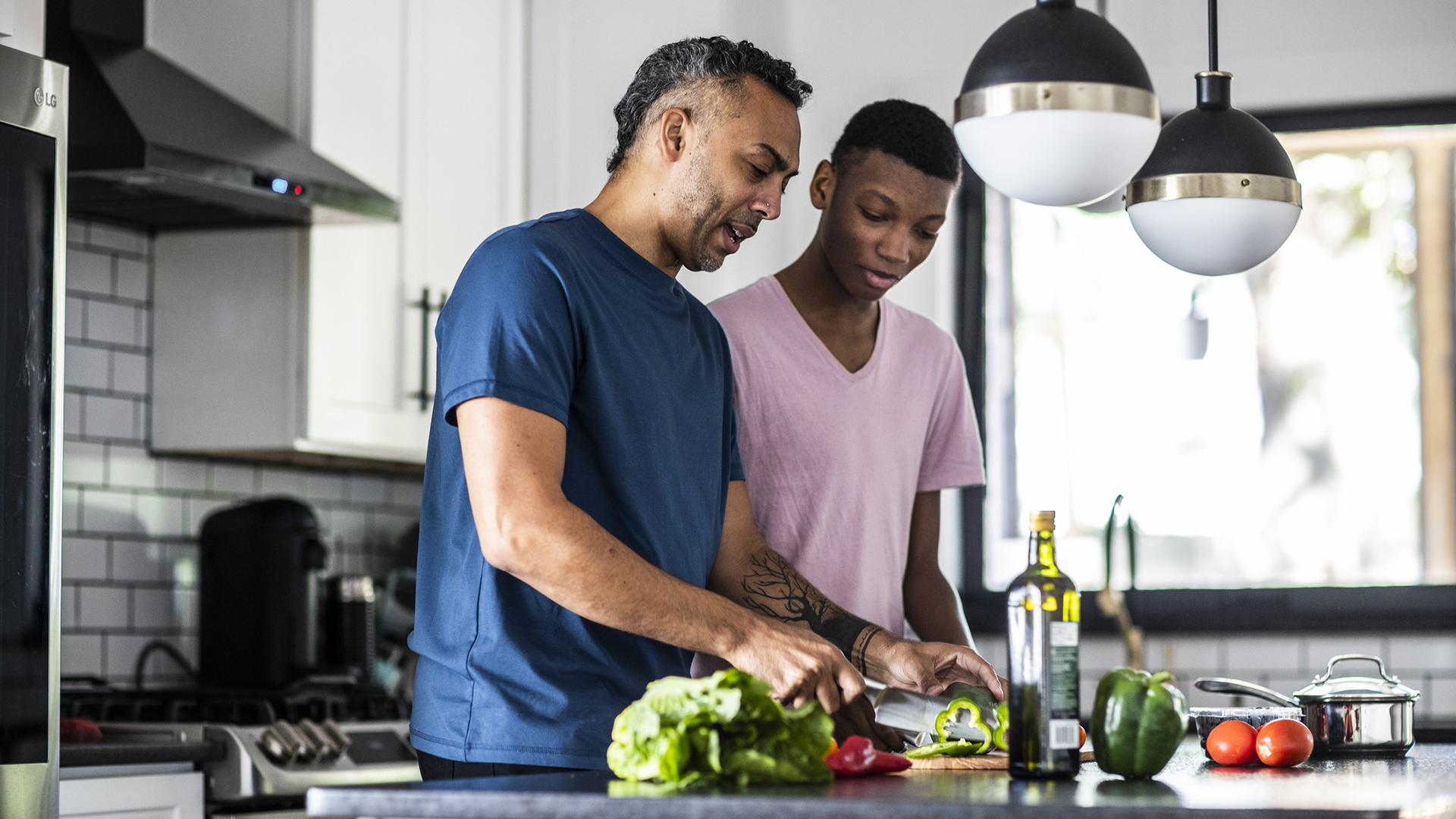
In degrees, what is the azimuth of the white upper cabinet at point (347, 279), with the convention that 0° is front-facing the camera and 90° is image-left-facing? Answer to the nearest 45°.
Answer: approximately 315°

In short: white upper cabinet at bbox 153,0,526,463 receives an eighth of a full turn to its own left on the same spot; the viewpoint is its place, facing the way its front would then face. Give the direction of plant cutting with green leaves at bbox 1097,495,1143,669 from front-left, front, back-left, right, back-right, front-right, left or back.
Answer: front

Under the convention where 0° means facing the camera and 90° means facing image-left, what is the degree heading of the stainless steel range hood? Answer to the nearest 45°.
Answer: approximately 315°

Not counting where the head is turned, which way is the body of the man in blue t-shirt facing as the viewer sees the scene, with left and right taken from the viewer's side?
facing the viewer and to the right of the viewer

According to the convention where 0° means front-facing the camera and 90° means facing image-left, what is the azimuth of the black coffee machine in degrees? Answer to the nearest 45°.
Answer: approximately 315°

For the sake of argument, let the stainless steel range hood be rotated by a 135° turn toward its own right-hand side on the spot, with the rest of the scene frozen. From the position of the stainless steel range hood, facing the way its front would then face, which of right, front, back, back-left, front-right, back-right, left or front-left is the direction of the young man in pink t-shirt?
back-left

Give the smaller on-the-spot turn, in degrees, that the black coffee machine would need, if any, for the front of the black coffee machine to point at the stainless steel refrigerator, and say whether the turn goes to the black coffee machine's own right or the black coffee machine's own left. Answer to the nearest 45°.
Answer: approximately 45° to the black coffee machine's own right

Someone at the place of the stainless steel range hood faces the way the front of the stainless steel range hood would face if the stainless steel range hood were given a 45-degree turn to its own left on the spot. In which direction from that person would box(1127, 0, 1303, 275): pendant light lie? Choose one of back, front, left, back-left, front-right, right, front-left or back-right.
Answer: front-right

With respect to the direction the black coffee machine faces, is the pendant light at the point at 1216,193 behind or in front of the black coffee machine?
in front

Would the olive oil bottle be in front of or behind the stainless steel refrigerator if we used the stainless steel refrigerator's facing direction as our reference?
in front

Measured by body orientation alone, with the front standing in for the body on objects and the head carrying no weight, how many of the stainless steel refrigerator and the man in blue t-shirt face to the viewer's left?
0

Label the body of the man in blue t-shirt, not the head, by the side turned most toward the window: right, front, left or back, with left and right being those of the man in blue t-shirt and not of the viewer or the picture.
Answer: left
